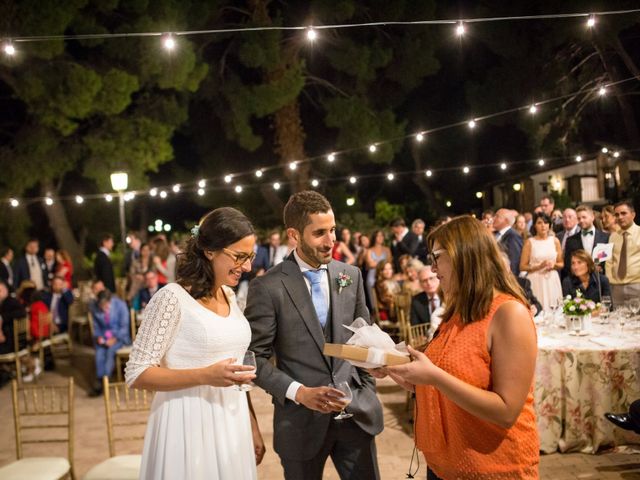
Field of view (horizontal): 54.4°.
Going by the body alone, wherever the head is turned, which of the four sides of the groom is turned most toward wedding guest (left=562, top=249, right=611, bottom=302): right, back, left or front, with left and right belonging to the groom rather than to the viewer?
left

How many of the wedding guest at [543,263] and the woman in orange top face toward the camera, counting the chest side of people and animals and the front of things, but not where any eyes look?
1

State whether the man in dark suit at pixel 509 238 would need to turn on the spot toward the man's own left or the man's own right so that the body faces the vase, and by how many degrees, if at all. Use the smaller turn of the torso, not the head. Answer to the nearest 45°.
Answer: approximately 45° to the man's own left

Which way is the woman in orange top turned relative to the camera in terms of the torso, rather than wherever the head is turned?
to the viewer's left

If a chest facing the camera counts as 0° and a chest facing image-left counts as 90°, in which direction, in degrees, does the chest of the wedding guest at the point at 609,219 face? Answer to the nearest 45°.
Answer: approximately 45°

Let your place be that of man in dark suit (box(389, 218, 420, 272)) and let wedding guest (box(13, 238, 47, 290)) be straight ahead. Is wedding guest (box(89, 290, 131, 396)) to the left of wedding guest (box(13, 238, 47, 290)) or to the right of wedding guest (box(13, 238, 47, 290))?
left

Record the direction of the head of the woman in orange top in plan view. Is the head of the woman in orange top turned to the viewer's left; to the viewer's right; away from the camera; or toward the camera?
to the viewer's left

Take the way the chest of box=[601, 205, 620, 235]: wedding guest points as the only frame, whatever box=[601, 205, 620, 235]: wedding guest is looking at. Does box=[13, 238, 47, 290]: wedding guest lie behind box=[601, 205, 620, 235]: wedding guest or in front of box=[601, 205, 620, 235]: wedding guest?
in front

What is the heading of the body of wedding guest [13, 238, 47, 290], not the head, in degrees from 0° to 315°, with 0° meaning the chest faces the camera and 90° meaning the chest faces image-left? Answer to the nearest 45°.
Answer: approximately 315°

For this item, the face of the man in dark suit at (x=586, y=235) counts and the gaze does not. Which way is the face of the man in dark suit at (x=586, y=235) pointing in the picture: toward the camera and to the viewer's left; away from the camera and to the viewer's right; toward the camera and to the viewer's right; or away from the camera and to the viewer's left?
toward the camera and to the viewer's left

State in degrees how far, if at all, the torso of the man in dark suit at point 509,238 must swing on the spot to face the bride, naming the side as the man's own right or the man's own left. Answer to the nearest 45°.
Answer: approximately 45° to the man's own left
